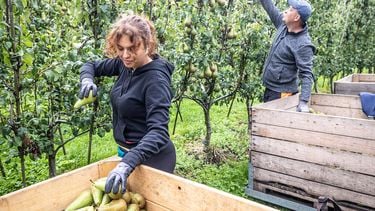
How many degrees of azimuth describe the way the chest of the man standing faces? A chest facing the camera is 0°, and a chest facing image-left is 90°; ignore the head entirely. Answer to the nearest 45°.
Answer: approximately 45°

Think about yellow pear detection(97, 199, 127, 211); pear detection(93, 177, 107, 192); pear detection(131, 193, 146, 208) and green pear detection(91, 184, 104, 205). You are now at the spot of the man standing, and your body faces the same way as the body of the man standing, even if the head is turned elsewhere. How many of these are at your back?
0

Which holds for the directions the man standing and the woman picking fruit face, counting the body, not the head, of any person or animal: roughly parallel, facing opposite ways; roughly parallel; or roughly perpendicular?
roughly parallel

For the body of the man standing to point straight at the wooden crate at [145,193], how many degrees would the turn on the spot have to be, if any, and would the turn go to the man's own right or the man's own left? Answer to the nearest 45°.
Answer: approximately 45° to the man's own left

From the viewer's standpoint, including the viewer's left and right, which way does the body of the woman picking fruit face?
facing the viewer and to the left of the viewer

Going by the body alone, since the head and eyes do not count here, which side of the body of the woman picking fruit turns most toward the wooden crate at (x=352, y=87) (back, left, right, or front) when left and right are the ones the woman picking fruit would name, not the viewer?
back

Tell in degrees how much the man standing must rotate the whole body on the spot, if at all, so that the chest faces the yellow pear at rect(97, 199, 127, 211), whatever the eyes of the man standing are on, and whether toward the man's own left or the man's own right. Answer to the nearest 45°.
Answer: approximately 45° to the man's own left

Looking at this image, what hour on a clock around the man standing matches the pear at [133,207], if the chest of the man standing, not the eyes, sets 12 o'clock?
The pear is roughly at 11 o'clock from the man standing.

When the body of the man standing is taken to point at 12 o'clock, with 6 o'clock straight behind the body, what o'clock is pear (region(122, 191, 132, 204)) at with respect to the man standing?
The pear is roughly at 11 o'clock from the man standing.

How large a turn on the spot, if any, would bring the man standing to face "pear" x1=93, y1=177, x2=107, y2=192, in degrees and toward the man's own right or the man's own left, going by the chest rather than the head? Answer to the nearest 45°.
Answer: approximately 45° to the man's own left

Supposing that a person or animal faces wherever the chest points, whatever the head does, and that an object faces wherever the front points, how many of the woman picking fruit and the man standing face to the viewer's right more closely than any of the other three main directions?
0

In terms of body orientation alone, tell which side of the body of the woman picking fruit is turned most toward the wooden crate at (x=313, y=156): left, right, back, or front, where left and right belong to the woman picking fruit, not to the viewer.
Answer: back

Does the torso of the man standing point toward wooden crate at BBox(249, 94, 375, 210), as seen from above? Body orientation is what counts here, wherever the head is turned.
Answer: no

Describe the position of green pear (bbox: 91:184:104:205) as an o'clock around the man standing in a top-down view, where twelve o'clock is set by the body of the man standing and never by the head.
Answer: The green pear is roughly at 11 o'clock from the man standing.

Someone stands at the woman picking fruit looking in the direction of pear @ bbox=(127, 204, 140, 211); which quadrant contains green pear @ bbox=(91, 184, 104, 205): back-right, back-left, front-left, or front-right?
front-right

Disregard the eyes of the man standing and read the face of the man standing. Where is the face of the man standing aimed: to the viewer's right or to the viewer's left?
to the viewer's left
